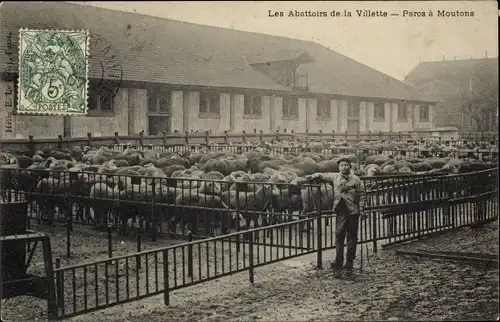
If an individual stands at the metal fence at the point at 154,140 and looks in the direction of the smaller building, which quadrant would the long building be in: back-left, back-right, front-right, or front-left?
front-left

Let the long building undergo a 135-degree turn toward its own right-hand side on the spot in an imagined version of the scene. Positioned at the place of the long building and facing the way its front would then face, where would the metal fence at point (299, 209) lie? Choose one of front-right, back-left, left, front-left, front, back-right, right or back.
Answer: left

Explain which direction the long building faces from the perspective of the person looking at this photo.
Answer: facing the viewer and to the right of the viewer

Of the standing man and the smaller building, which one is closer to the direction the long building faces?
the standing man

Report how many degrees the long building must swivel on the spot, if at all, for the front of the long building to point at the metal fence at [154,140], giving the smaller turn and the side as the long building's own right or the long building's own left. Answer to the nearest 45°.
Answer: approximately 45° to the long building's own right

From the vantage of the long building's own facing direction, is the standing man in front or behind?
in front

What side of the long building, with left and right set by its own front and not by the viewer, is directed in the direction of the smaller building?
left
